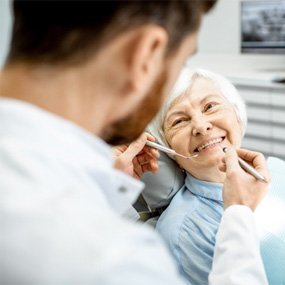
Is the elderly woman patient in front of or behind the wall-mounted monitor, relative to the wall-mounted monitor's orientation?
in front

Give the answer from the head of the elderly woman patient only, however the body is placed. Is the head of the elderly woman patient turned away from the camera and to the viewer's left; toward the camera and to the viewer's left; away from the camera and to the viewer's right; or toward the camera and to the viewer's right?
toward the camera and to the viewer's left

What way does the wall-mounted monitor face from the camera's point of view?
toward the camera
